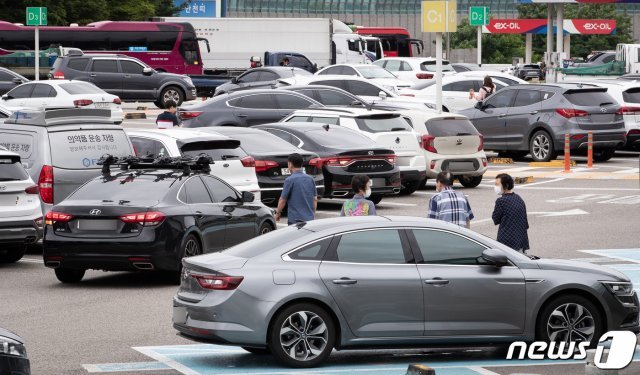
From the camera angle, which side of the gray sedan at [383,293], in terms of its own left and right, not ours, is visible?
right

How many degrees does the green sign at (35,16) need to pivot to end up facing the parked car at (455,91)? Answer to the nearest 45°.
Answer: approximately 45° to its left

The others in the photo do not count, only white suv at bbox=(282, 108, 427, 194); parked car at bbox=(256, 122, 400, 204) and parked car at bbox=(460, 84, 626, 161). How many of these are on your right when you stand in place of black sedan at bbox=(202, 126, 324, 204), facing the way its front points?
3

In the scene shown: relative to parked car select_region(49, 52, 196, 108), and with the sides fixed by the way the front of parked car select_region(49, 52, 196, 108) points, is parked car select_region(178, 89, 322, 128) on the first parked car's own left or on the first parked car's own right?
on the first parked car's own right

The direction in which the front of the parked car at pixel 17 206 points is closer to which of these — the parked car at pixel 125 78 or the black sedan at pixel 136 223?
the parked car

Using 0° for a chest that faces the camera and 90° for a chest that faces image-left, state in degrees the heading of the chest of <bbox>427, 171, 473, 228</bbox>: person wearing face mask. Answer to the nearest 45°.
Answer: approximately 135°

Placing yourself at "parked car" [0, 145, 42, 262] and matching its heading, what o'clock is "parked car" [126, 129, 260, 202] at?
"parked car" [126, 129, 260, 202] is roughly at 3 o'clock from "parked car" [0, 145, 42, 262].

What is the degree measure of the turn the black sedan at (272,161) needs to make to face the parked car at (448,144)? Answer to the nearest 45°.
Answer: approximately 90° to its right

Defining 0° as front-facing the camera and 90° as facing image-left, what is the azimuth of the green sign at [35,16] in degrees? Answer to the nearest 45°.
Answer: approximately 0°

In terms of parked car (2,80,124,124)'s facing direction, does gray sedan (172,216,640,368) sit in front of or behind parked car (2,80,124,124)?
behind

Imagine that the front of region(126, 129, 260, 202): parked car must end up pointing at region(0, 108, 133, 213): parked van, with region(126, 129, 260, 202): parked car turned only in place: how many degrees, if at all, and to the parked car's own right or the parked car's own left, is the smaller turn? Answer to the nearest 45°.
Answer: approximately 90° to the parked car's own left

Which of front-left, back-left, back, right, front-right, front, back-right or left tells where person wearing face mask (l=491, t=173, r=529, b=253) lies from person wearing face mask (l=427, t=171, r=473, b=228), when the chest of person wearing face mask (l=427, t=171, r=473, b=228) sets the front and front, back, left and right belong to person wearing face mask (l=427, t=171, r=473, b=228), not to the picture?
back-right

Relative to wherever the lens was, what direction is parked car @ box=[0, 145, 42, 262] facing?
facing away from the viewer and to the left of the viewer
